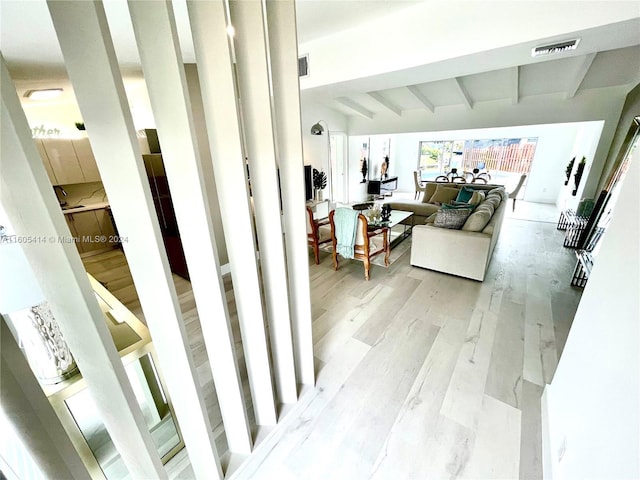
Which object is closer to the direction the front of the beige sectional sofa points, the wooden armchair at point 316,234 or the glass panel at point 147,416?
the wooden armchair

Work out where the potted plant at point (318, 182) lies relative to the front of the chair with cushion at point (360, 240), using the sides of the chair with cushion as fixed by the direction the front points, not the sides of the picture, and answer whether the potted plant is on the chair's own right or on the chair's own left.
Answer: on the chair's own left

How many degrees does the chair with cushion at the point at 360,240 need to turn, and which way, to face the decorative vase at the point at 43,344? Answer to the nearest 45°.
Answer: approximately 180°

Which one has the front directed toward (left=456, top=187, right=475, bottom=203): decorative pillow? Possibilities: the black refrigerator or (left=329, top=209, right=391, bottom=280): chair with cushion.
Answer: the chair with cushion

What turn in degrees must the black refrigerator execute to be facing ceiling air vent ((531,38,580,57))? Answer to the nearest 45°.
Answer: approximately 90° to its left

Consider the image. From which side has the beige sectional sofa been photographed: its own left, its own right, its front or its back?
left

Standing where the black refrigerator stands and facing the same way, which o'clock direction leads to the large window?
The large window is roughly at 7 o'clock from the black refrigerator.

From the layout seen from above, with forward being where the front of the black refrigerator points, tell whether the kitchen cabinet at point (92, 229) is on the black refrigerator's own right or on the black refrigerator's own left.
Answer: on the black refrigerator's own right

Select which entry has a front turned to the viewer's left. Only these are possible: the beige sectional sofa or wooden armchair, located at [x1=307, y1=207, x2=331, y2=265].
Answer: the beige sectional sofa

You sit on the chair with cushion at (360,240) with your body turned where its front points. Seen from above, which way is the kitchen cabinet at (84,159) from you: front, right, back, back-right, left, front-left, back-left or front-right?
back-left

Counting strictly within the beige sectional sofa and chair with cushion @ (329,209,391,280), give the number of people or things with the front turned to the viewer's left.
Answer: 1

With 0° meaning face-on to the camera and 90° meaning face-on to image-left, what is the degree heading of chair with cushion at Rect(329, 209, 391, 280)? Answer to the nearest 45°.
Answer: approximately 225°

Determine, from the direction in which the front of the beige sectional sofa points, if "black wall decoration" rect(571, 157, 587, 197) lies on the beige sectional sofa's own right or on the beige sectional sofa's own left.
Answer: on the beige sectional sofa's own right

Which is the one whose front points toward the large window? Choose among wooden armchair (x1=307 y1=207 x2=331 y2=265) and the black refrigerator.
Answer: the wooden armchair
